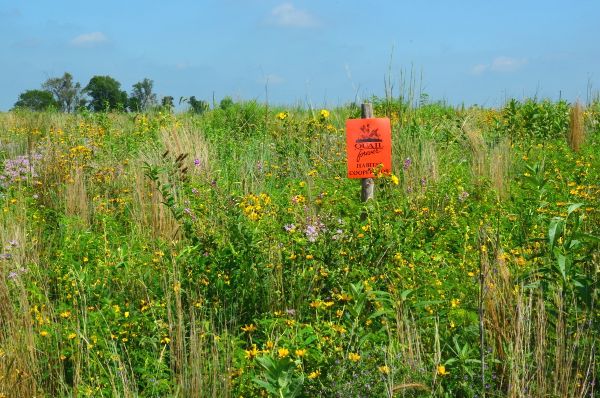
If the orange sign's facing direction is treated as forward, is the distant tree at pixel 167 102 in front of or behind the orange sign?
behind

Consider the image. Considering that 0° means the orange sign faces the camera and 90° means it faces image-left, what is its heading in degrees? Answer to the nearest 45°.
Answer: approximately 0°

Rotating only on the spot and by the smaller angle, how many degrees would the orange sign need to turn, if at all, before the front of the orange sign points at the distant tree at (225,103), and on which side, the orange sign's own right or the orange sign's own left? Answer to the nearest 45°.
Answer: approximately 180°
